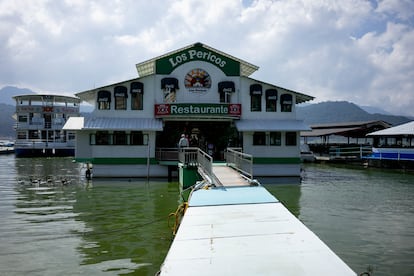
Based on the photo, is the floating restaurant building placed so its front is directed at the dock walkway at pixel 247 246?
yes

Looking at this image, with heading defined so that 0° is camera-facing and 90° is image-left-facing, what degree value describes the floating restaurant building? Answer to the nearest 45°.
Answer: approximately 0°

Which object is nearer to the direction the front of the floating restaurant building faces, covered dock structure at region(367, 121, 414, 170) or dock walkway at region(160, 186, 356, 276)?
the dock walkway

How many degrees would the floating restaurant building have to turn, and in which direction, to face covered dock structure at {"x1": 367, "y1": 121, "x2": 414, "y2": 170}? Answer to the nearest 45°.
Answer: approximately 135° to its left
